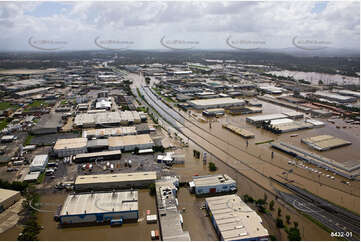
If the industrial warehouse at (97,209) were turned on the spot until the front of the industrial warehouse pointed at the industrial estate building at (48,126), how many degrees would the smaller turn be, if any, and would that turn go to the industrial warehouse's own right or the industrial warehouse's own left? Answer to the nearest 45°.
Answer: approximately 180°

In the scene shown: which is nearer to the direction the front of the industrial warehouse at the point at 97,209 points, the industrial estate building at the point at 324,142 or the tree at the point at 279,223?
the tree

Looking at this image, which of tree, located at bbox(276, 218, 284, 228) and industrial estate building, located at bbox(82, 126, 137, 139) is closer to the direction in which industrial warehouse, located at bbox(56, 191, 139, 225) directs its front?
the tree

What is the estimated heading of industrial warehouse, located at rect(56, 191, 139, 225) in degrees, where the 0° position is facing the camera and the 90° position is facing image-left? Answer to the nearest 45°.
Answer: approximately 0°

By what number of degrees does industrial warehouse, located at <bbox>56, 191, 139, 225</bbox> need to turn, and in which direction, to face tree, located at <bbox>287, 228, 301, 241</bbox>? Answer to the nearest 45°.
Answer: approximately 45° to its left

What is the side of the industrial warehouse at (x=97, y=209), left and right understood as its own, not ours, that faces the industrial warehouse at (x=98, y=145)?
back

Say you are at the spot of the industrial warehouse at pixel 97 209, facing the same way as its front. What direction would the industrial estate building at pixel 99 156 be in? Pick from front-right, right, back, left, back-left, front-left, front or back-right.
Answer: back

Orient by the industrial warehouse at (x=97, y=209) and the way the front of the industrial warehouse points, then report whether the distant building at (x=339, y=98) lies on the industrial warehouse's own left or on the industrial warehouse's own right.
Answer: on the industrial warehouse's own left

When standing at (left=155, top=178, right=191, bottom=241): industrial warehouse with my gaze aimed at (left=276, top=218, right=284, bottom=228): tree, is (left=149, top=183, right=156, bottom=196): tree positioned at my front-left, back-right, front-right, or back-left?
back-left

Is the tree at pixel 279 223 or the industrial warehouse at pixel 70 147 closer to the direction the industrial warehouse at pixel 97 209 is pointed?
the tree

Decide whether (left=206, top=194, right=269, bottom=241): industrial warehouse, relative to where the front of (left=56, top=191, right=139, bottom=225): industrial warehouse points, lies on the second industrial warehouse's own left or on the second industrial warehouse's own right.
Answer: on the second industrial warehouse's own left

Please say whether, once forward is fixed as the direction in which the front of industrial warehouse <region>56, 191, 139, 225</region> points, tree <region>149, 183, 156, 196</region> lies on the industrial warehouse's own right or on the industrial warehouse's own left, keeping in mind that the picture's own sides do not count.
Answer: on the industrial warehouse's own left
